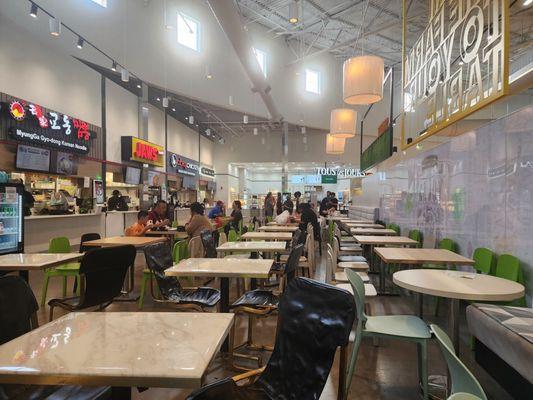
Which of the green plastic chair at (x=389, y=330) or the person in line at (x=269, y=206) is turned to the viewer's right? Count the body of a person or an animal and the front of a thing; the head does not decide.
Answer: the green plastic chair

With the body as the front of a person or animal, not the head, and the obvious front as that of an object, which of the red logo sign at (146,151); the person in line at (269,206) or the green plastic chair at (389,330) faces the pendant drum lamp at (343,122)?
the red logo sign

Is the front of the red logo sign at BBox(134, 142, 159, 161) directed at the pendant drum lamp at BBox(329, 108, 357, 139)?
yes

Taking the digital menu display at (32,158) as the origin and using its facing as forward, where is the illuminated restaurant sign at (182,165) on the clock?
The illuminated restaurant sign is roughly at 9 o'clock from the digital menu display.

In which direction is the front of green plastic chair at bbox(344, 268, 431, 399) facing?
to the viewer's right

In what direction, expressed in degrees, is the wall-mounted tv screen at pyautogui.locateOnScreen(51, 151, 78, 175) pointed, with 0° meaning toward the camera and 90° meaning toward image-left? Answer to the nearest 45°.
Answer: approximately 315°

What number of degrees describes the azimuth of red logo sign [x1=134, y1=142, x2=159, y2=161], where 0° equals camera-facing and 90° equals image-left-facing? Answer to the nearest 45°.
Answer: approximately 315°

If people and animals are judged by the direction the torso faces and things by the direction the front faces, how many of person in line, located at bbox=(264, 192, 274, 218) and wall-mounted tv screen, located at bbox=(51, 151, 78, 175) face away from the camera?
1
